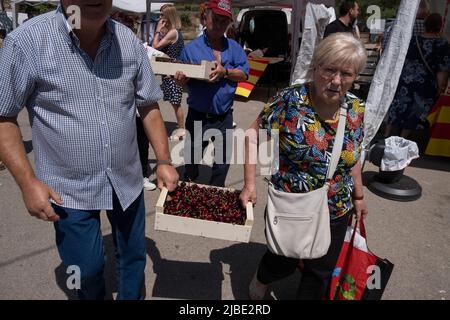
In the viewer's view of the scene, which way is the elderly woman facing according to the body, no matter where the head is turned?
toward the camera

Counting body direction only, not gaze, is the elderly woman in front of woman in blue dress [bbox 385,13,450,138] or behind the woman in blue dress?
behind

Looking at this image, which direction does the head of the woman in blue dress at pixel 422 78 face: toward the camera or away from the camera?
away from the camera

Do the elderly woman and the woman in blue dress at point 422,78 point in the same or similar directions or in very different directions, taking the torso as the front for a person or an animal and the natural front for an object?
very different directions

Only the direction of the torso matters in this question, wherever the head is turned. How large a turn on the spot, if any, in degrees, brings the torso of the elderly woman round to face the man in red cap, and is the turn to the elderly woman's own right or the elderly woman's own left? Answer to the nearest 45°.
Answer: approximately 135° to the elderly woman's own right

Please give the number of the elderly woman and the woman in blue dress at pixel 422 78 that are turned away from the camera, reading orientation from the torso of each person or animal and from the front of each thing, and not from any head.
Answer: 1

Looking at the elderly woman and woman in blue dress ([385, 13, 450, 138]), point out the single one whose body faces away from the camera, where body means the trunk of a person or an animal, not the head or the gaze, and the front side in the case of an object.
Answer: the woman in blue dress

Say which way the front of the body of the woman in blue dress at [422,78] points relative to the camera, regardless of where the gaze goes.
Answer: away from the camera

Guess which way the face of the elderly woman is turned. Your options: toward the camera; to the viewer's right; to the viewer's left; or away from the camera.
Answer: toward the camera

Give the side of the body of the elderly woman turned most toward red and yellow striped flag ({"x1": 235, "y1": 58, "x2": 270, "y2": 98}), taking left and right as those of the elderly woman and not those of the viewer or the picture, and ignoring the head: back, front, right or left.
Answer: back

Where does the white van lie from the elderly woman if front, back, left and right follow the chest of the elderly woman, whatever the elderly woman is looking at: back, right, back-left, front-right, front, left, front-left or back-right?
back
